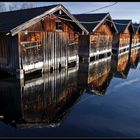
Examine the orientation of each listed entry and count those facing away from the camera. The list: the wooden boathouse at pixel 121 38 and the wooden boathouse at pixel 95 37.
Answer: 0

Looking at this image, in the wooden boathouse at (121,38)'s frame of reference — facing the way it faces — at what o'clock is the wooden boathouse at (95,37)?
the wooden boathouse at (95,37) is roughly at 2 o'clock from the wooden boathouse at (121,38).
